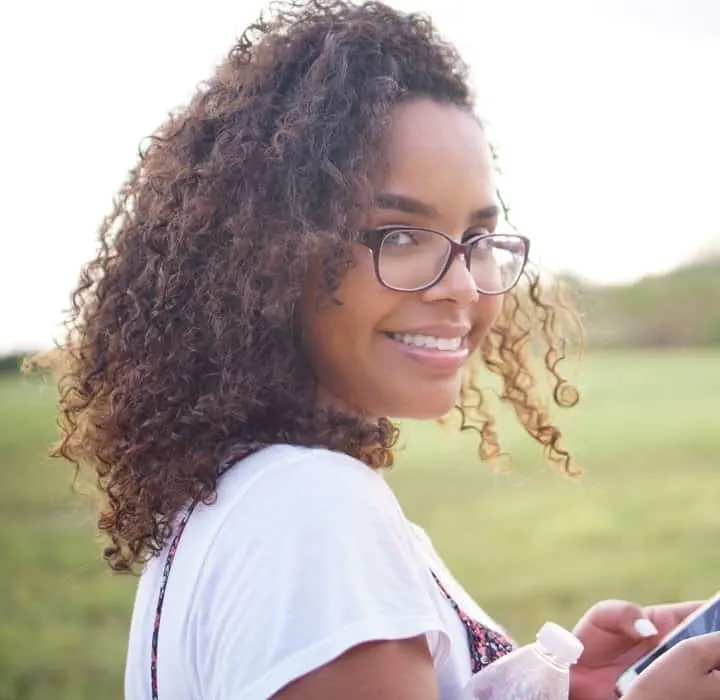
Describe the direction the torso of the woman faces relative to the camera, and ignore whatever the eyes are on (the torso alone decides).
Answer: to the viewer's right
